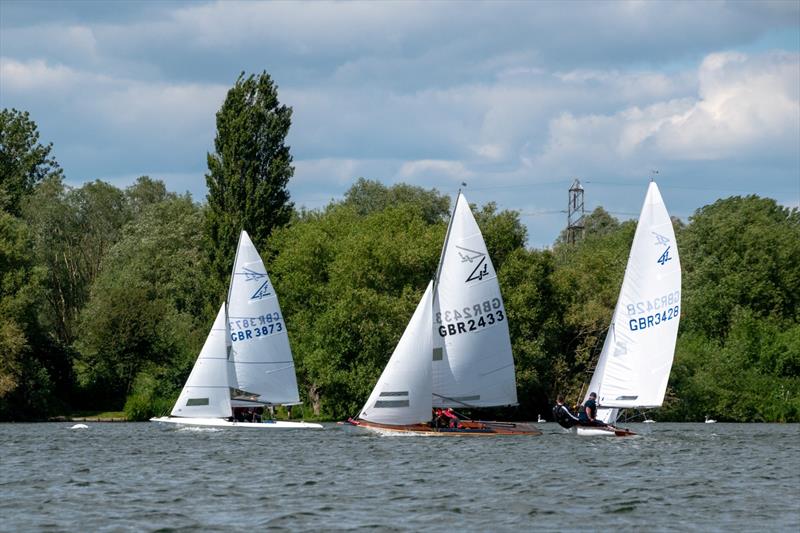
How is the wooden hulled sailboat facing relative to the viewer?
to the viewer's left
